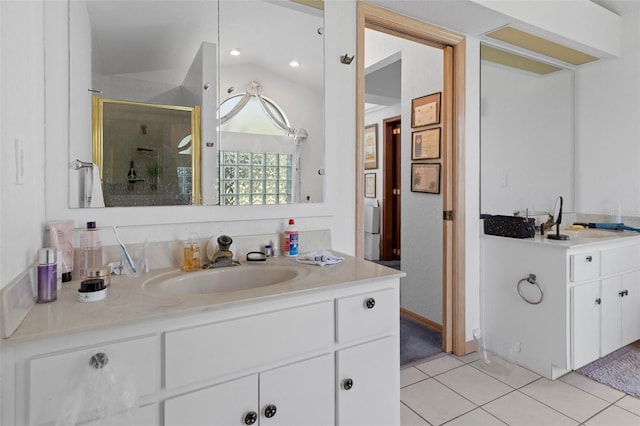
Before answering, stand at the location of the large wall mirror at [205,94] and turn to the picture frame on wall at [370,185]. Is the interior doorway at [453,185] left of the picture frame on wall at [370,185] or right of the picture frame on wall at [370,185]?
right

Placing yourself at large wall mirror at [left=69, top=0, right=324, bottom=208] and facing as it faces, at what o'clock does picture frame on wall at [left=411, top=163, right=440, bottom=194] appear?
The picture frame on wall is roughly at 8 o'clock from the large wall mirror.

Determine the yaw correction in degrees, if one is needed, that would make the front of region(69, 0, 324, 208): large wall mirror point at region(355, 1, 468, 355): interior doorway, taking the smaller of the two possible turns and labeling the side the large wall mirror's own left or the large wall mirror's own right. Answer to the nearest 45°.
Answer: approximately 90° to the large wall mirror's own left

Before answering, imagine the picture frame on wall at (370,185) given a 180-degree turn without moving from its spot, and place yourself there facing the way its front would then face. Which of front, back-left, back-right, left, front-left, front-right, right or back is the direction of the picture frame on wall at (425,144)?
back-right

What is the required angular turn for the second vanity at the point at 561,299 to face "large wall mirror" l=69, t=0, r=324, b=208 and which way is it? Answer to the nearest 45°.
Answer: approximately 90° to its right

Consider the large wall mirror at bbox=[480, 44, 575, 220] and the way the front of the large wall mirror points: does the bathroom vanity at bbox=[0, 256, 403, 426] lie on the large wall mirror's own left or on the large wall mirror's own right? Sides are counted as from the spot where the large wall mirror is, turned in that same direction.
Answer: on the large wall mirror's own right

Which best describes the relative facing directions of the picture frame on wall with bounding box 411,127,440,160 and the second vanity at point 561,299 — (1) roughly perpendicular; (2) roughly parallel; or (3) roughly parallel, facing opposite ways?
roughly perpendicular

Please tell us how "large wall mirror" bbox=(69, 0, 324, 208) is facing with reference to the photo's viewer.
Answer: facing the viewer

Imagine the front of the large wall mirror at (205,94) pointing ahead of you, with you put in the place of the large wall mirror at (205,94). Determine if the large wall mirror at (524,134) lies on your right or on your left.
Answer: on your left

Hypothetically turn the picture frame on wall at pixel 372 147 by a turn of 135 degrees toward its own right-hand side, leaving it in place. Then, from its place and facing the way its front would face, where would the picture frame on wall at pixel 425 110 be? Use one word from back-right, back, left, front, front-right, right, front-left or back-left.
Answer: back
